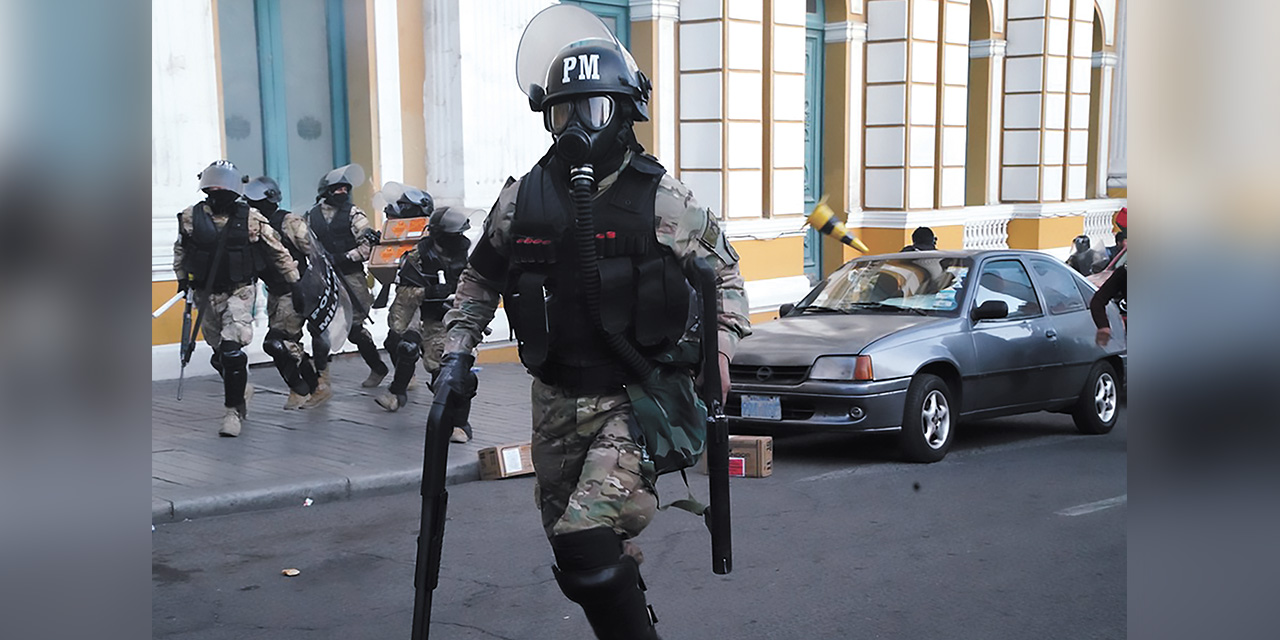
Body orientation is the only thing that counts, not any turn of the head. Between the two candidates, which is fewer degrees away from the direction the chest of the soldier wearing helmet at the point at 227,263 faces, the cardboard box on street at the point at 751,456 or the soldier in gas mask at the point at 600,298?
the soldier in gas mask

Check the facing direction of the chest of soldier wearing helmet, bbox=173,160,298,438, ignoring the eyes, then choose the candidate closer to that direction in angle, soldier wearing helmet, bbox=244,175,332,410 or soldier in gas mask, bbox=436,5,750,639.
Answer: the soldier in gas mask

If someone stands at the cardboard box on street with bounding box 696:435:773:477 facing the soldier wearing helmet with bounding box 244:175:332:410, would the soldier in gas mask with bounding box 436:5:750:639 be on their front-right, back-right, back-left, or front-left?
back-left

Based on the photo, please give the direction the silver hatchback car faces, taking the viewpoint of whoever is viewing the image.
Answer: facing the viewer and to the left of the viewer

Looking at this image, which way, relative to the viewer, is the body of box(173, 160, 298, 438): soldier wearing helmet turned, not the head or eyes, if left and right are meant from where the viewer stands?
facing the viewer

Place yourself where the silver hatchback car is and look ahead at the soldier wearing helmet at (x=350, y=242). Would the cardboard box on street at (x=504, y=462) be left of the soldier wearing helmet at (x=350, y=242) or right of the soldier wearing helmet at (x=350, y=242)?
left

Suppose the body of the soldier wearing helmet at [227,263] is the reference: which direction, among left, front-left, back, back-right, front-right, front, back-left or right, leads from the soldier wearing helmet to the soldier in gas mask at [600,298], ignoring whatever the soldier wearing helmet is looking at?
front

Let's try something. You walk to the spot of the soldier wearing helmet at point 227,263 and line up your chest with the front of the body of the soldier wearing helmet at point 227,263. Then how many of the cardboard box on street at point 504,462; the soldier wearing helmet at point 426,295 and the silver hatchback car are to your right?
0

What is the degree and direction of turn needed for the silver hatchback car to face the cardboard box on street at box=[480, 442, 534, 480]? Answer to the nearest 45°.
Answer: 0° — it already faces it

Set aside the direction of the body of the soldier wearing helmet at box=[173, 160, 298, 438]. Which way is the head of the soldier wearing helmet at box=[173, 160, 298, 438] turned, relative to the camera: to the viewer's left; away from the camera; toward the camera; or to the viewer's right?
toward the camera

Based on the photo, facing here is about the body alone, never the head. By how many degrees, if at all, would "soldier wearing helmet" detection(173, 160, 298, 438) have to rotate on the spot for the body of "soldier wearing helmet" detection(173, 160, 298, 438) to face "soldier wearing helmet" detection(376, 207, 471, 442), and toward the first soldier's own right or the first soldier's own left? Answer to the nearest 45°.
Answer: approximately 90° to the first soldier's own left

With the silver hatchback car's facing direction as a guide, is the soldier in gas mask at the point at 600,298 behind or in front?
in front

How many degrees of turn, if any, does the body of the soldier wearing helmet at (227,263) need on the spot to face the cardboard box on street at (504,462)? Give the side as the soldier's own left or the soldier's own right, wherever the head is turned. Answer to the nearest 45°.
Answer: approximately 45° to the soldier's own left

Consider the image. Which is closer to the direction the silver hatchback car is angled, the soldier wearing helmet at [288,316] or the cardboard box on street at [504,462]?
the cardboard box on street

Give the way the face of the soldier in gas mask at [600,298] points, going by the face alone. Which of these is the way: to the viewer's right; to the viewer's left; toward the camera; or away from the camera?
toward the camera

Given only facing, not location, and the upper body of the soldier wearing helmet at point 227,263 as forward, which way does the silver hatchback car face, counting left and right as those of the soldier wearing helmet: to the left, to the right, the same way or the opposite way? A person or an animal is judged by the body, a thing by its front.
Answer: to the right

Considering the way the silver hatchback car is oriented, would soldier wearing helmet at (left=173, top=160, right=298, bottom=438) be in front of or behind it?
in front

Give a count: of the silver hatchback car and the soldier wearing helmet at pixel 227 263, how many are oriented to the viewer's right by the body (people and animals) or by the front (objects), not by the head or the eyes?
0

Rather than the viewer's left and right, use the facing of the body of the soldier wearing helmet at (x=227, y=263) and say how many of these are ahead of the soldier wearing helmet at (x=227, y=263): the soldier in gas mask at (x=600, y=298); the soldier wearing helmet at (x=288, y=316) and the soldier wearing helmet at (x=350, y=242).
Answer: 1
